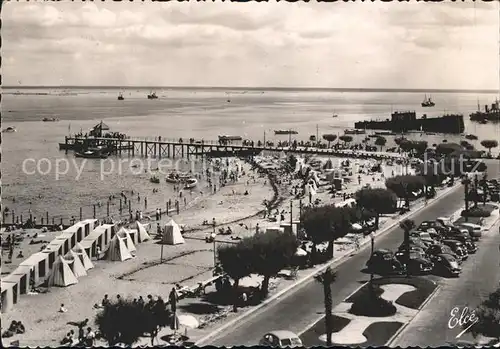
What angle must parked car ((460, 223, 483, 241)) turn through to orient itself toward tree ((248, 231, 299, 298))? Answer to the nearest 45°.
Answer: approximately 90° to its right

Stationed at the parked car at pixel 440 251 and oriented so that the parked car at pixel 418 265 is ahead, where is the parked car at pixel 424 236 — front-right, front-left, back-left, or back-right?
back-right

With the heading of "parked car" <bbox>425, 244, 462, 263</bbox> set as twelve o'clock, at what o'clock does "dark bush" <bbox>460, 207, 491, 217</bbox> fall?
The dark bush is roughly at 8 o'clock from the parked car.
